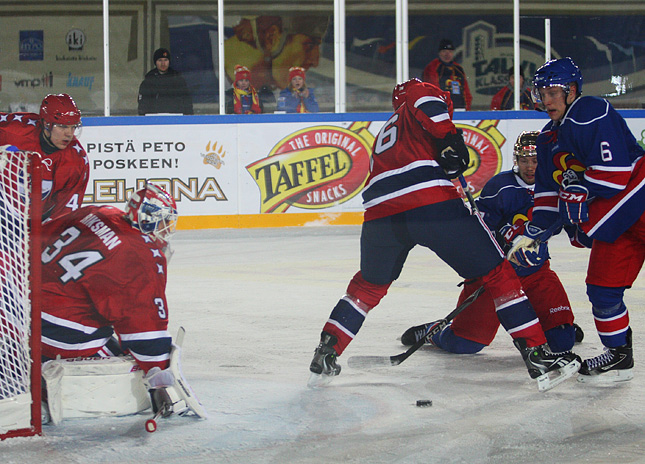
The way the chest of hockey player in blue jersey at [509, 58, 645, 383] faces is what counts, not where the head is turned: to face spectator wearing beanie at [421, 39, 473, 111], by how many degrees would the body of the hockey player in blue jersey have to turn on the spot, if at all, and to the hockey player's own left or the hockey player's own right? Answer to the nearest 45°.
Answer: approximately 135° to the hockey player's own right

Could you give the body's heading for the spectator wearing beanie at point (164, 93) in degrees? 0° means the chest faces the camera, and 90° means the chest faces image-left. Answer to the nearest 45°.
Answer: approximately 0°

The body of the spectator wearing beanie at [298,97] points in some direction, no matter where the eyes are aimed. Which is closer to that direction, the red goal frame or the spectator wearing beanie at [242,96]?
the red goal frame

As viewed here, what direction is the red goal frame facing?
to the viewer's right

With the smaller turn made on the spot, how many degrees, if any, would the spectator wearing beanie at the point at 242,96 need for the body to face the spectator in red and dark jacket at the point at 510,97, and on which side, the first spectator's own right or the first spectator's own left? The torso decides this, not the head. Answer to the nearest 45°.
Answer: approximately 90° to the first spectator's own left

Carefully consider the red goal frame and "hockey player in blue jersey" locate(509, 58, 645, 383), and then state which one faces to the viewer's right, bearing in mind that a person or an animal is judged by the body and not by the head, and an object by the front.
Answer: the red goal frame

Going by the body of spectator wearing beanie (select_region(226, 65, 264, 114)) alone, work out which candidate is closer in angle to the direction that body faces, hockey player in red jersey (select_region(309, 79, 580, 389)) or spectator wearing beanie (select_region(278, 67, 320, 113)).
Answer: the hockey player in red jersey

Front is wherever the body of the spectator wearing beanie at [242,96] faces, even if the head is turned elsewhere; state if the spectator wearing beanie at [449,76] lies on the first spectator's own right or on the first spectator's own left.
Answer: on the first spectator's own left

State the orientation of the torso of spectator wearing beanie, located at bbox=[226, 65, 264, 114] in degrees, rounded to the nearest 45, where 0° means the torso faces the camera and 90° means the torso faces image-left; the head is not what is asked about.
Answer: approximately 0°

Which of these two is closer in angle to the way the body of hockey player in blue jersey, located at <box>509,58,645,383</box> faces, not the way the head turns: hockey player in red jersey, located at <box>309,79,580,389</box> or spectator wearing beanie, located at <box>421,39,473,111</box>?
the hockey player in red jersey
